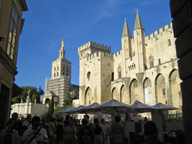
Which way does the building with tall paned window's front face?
to the viewer's right

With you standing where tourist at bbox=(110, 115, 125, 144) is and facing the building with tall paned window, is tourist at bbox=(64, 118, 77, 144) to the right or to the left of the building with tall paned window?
left

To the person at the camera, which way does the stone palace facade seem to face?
facing the viewer and to the left of the viewer

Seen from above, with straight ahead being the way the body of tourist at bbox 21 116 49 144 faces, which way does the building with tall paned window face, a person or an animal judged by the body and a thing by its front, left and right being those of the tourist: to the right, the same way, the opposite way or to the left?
to the left

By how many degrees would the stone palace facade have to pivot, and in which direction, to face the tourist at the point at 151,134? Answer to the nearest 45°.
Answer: approximately 45° to its left

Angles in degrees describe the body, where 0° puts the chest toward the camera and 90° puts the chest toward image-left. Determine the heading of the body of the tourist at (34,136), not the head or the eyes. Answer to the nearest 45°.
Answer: approximately 0°

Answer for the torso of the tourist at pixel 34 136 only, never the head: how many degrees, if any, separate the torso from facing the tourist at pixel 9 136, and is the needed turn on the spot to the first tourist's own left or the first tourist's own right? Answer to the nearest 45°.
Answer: approximately 90° to the first tourist's own right

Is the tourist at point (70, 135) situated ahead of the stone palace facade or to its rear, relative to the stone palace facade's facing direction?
ahead

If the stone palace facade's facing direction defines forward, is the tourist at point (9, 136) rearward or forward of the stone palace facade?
forward

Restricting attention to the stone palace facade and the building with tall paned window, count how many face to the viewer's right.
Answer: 1

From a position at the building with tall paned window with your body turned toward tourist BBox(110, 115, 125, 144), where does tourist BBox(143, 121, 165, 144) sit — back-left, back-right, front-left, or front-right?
front-right
